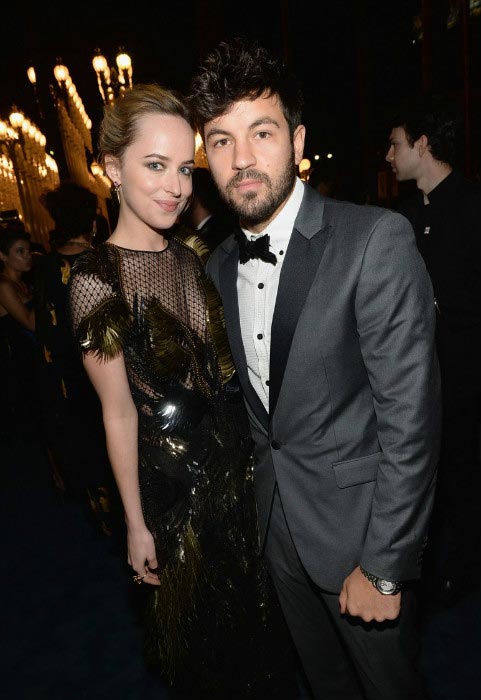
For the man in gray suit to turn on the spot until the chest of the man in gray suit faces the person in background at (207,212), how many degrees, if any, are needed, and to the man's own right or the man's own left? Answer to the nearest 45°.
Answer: approximately 135° to the man's own right

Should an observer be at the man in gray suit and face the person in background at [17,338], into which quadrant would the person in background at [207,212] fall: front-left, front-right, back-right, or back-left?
front-right

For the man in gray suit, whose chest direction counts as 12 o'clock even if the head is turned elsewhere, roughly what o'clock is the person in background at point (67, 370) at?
The person in background is roughly at 3 o'clock from the man in gray suit.

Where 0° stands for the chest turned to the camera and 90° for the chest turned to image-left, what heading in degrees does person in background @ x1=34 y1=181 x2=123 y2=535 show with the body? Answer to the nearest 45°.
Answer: approximately 180°

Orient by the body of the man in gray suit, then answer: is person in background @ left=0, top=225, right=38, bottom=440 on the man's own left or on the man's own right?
on the man's own right

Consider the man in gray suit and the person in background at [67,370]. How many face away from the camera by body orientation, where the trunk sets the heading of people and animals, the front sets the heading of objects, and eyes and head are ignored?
1

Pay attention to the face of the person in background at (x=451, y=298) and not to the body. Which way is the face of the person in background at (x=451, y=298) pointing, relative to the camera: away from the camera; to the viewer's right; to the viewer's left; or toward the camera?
to the viewer's left

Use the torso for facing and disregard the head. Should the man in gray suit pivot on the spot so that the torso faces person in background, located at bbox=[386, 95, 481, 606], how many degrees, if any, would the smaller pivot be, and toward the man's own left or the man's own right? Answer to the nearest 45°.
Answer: approximately 180°

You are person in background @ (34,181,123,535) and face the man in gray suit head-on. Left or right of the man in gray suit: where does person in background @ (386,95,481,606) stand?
left

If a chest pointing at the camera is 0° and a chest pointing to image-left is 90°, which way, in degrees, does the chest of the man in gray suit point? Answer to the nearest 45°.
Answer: approximately 45°
